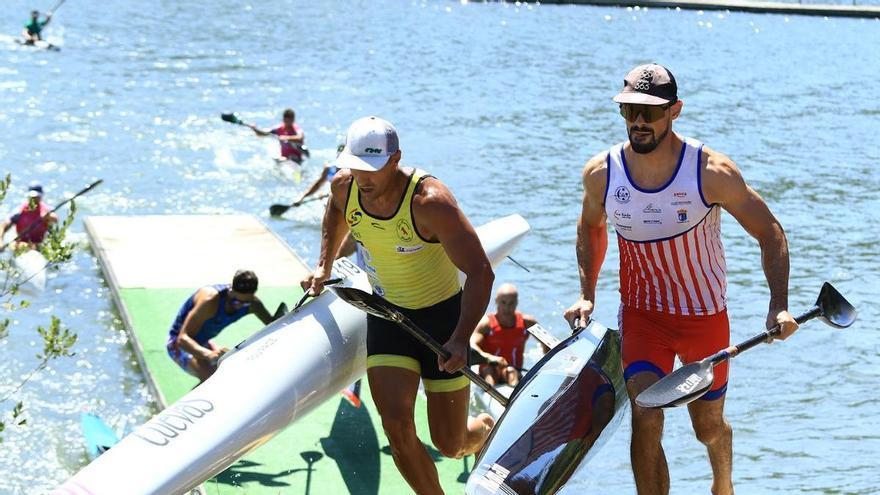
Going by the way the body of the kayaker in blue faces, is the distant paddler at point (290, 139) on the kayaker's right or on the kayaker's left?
on the kayaker's left

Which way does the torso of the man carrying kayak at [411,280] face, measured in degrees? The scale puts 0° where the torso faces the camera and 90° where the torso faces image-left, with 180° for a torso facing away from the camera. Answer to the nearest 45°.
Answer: approximately 45°

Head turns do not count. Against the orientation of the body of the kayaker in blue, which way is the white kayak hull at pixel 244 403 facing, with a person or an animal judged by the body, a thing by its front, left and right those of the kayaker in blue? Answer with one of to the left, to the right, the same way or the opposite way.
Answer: to the right

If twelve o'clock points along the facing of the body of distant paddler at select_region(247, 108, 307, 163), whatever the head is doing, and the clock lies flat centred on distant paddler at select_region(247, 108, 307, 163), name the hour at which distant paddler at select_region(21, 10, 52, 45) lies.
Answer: distant paddler at select_region(21, 10, 52, 45) is roughly at 5 o'clock from distant paddler at select_region(247, 108, 307, 163).

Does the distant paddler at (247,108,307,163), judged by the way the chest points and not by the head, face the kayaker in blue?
yes

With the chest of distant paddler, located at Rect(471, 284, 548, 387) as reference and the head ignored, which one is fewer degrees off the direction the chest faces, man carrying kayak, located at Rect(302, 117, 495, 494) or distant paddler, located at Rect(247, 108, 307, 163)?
the man carrying kayak

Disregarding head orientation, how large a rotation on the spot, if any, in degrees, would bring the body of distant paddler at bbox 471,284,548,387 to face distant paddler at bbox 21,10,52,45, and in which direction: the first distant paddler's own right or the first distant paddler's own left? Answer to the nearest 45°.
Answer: approximately 135° to the first distant paddler's own right

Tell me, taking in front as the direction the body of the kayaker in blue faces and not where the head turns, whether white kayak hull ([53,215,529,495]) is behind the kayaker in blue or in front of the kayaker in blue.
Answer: in front

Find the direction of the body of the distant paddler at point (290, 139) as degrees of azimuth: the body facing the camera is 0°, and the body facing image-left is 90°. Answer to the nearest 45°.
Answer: approximately 0°

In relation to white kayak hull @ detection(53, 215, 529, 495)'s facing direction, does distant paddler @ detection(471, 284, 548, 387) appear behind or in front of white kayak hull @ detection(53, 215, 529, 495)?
behind

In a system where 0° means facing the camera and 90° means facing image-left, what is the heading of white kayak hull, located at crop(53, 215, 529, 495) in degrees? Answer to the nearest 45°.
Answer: approximately 45°

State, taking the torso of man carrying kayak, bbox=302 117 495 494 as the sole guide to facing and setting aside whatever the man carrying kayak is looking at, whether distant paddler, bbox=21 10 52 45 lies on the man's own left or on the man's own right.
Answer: on the man's own right

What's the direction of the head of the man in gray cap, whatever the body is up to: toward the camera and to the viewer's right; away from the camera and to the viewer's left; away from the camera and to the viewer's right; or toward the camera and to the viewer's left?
toward the camera and to the viewer's left

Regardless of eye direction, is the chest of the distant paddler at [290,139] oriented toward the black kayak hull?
yes

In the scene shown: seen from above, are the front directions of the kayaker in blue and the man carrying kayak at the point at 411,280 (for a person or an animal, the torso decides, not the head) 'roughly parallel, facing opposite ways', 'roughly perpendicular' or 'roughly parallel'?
roughly perpendicular

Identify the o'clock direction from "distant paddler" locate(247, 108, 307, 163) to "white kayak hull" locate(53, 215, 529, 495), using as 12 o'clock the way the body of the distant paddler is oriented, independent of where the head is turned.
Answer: The white kayak hull is roughly at 12 o'clock from the distant paddler.
